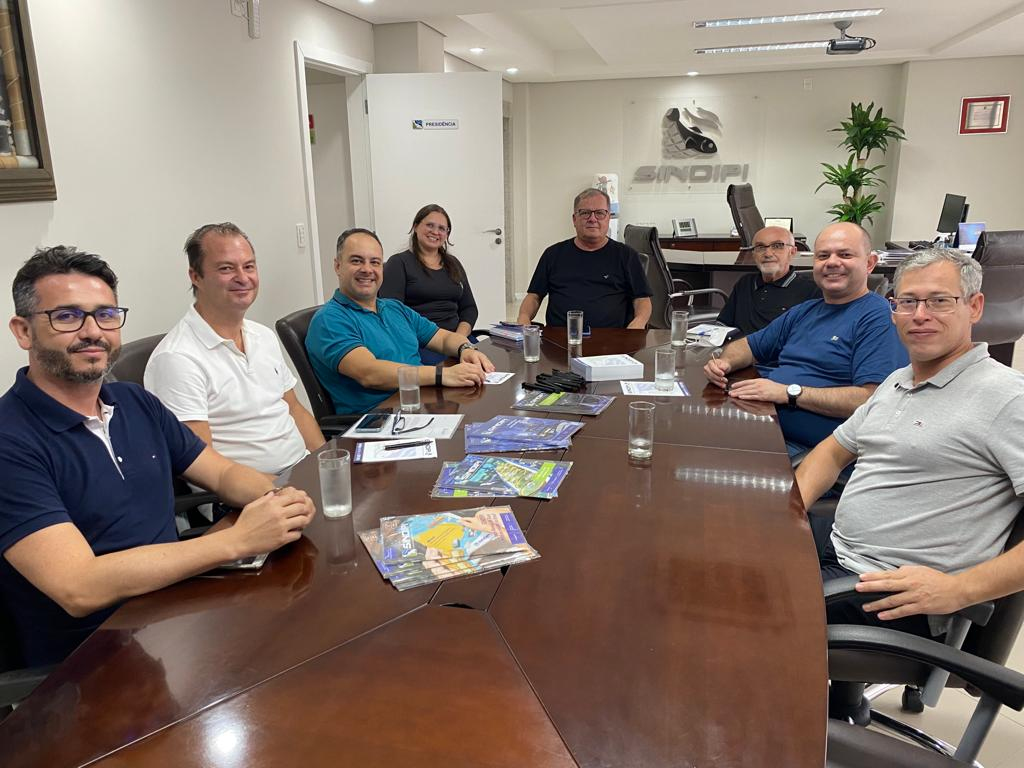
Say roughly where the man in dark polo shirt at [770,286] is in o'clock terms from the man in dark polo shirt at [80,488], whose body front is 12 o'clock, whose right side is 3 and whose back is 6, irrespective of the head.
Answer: the man in dark polo shirt at [770,286] is roughly at 10 o'clock from the man in dark polo shirt at [80,488].

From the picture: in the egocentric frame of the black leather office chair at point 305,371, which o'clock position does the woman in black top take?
The woman in black top is roughly at 10 o'clock from the black leather office chair.

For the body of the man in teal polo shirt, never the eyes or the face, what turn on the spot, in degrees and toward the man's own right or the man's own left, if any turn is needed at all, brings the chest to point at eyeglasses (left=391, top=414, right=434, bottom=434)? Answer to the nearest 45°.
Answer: approximately 45° to the man's own right

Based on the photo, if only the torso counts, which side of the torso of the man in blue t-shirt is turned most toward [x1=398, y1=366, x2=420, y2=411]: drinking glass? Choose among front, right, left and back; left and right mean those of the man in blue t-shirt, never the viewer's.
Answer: front

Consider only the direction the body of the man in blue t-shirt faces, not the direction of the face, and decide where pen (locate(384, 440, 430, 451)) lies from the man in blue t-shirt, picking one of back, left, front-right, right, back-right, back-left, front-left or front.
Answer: front

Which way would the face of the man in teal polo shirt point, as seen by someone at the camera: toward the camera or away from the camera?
toward the camera

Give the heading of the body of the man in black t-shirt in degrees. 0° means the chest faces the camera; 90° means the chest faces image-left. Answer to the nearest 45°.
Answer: approximately 0°

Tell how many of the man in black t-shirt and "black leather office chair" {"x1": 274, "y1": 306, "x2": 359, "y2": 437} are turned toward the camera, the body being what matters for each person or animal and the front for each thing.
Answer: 1

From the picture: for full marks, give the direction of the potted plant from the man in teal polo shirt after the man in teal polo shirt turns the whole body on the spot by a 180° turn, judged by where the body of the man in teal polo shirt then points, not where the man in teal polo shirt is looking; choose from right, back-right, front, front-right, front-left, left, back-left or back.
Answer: right

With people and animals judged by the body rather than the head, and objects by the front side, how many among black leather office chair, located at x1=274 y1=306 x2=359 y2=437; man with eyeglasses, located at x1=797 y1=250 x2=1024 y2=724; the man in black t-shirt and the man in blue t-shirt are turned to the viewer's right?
1

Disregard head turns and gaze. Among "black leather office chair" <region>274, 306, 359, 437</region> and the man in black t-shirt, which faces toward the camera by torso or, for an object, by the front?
the man in black t-shirt

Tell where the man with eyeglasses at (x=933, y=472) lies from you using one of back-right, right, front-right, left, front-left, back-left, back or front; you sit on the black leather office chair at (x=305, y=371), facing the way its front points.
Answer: front-right

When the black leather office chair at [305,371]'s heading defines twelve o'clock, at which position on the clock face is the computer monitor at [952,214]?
The computer monitor is roughly at 11 o'clock from the black leather office chair.

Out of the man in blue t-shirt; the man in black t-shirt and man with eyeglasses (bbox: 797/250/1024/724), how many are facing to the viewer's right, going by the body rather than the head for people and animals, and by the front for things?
0

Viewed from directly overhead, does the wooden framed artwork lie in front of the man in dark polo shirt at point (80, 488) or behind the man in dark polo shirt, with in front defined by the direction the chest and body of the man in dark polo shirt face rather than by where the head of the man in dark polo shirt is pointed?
behind

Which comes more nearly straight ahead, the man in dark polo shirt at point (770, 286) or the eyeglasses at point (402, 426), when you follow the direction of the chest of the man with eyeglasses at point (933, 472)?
the eyeglasses

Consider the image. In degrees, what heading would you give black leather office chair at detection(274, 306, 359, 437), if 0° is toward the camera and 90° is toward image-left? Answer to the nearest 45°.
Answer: approximately 270°

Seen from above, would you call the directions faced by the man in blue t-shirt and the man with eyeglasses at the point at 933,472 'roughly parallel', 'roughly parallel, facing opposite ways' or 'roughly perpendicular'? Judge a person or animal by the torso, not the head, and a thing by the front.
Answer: roughly parallel

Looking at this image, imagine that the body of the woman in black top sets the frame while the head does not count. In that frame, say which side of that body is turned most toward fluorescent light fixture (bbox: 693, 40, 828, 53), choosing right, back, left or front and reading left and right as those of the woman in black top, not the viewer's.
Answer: left

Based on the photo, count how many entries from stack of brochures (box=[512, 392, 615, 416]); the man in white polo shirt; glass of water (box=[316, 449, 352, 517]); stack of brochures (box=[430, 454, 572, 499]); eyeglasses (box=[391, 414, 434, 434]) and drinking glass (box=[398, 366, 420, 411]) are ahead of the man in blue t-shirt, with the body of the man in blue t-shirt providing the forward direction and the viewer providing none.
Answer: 6
